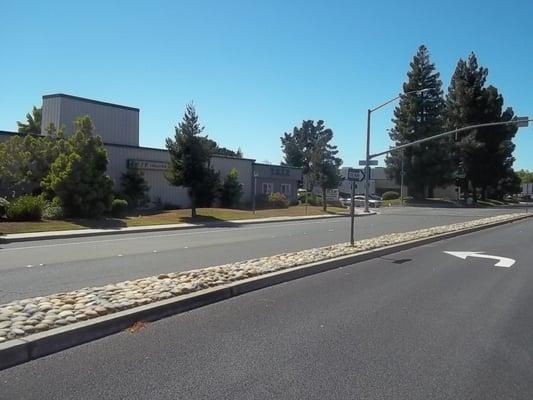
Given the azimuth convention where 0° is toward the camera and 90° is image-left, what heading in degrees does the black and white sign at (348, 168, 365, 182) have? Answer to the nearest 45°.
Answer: approximately 0°

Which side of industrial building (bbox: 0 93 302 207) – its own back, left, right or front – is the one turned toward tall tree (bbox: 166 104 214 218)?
front

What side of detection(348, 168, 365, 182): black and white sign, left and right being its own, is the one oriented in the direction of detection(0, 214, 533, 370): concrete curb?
front

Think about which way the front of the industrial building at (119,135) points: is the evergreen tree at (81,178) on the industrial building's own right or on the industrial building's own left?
on the industrial building's own right

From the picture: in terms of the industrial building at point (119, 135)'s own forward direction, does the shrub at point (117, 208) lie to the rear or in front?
in front

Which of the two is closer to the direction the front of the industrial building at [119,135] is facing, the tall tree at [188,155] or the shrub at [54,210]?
the tall tree

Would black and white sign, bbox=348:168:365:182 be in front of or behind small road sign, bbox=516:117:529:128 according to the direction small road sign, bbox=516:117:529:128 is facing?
in front

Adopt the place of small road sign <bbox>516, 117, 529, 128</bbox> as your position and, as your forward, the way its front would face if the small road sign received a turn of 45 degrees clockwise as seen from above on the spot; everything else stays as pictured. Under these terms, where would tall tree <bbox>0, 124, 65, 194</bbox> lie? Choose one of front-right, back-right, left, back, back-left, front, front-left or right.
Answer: front

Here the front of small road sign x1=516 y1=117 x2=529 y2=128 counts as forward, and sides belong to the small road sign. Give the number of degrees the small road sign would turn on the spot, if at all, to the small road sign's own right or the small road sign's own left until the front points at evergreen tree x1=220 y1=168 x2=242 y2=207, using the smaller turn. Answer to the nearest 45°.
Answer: approximately 90° to the small road sign's own right

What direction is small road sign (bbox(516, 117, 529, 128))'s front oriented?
toward the camera

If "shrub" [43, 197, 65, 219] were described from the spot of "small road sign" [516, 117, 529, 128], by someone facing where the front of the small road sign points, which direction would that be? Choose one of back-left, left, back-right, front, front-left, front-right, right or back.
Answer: front-right

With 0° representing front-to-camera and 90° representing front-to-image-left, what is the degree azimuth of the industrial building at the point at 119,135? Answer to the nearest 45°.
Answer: approximately 315°

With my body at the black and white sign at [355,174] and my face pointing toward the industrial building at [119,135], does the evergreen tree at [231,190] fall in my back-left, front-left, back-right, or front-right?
front-right

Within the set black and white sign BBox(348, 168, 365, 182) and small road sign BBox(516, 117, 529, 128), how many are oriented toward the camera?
2

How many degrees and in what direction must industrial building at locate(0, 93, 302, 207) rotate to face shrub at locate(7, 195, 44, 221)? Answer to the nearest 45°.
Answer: approximately 45° to its right
